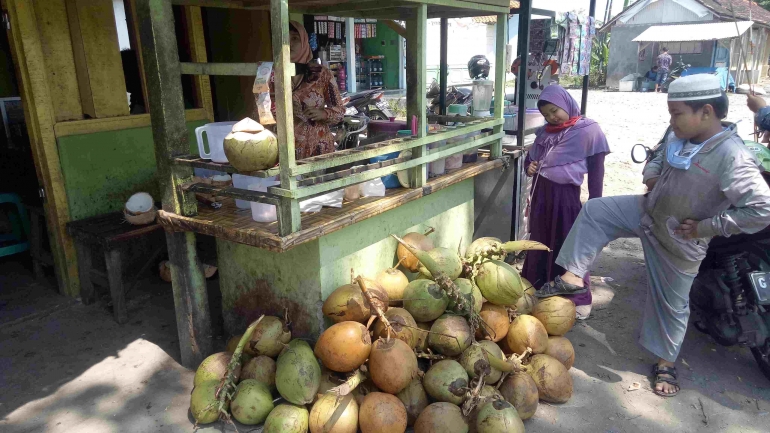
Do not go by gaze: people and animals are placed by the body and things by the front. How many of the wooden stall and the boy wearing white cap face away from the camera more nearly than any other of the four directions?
0

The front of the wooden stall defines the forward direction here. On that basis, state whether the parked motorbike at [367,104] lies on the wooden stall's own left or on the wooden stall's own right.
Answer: on the wooden stall's own left

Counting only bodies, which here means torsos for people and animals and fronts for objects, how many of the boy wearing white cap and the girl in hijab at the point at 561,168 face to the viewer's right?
0

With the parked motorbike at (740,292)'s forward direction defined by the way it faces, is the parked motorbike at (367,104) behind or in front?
in front

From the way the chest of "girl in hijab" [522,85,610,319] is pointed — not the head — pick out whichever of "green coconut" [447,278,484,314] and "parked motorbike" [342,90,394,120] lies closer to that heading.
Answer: the green coconut

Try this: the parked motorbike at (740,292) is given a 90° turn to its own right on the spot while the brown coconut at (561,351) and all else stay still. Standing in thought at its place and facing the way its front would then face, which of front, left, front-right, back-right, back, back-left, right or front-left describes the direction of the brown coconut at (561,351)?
back

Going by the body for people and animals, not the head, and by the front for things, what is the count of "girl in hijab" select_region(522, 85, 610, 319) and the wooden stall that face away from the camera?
0

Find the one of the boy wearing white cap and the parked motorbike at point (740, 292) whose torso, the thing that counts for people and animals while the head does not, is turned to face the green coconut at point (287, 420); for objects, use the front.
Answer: the boy wearing white cap

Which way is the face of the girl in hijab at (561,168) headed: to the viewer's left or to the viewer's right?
to the viewer's left
